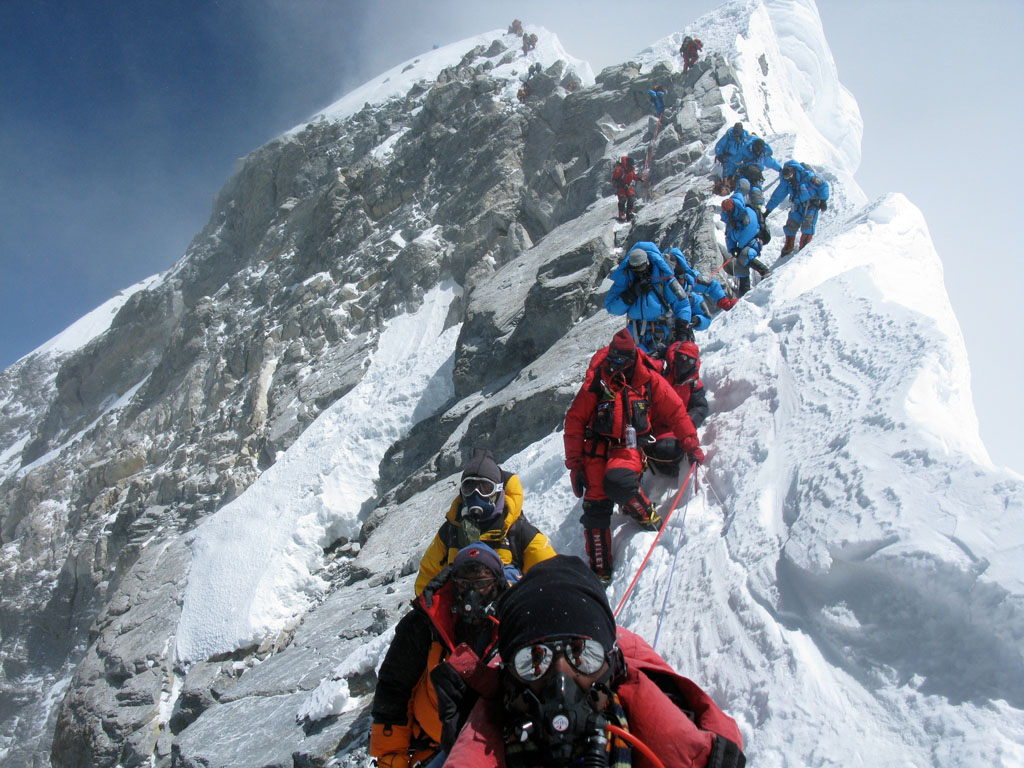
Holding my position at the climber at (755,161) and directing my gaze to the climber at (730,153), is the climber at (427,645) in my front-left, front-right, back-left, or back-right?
back-left

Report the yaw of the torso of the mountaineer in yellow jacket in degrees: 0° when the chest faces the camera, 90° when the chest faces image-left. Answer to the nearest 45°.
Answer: approximately 0°

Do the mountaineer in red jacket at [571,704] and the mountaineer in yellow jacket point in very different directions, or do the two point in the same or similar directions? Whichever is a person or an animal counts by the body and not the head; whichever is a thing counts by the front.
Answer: same or similar directions

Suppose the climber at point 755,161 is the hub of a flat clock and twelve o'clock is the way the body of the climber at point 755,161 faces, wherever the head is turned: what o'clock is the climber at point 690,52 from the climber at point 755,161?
the climber at point 690,52 is roughly at 6 o'clock from the climber at point 755,161.

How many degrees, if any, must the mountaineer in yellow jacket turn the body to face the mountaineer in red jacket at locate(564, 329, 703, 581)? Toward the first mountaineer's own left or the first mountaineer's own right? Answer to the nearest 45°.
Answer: approximately 135° to the first mountaineer's own left

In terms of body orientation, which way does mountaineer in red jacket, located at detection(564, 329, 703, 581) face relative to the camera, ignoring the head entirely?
toward the camera

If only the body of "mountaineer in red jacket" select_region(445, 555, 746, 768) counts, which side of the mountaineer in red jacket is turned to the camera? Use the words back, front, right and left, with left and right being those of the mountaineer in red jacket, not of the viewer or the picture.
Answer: front

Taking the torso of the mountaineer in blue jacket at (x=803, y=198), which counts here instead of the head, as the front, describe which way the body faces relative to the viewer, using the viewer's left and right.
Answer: facing the viewer and to the left of the viewer

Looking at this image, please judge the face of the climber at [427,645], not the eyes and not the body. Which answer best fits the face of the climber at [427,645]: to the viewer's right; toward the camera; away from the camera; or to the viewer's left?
toward the camera

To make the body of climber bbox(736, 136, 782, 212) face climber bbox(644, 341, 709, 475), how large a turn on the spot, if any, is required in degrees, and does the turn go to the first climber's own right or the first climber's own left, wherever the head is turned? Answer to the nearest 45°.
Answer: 0° — they already face them

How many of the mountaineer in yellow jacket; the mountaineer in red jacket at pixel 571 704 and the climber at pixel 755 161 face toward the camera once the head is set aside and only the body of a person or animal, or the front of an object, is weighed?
3

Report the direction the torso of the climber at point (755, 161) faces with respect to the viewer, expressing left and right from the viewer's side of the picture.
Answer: facing the viewer
